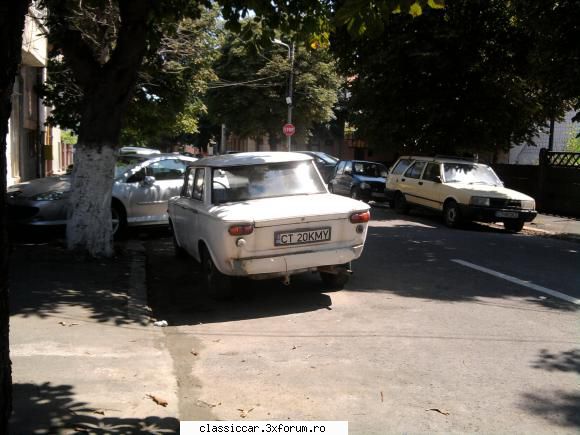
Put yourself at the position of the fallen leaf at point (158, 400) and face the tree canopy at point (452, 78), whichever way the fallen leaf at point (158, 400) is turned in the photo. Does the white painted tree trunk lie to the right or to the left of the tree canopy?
left

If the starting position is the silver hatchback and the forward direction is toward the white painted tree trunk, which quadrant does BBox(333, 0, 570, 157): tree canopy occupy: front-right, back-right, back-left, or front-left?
back-left

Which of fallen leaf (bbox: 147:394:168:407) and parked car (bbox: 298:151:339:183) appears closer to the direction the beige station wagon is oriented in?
the fallen leaf

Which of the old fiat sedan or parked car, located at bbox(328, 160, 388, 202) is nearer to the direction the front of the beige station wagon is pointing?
the old fiat sedan

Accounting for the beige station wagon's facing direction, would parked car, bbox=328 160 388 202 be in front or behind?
behind

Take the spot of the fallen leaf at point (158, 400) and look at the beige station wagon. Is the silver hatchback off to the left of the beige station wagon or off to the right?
left

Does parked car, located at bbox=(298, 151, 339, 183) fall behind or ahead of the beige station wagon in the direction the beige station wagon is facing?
behind

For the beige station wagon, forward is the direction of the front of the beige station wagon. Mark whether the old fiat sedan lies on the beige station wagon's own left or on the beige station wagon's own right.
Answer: on the beige station wagon's own right

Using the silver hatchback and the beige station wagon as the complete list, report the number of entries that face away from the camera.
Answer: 0

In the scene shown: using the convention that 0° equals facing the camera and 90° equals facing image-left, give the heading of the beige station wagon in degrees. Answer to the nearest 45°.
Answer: approximately 315°

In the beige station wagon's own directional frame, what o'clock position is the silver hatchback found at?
The silver hatchback is roughly at 3 o'clock from the beige station wagon.

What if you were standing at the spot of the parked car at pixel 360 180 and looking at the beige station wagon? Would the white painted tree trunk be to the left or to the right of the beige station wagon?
right
